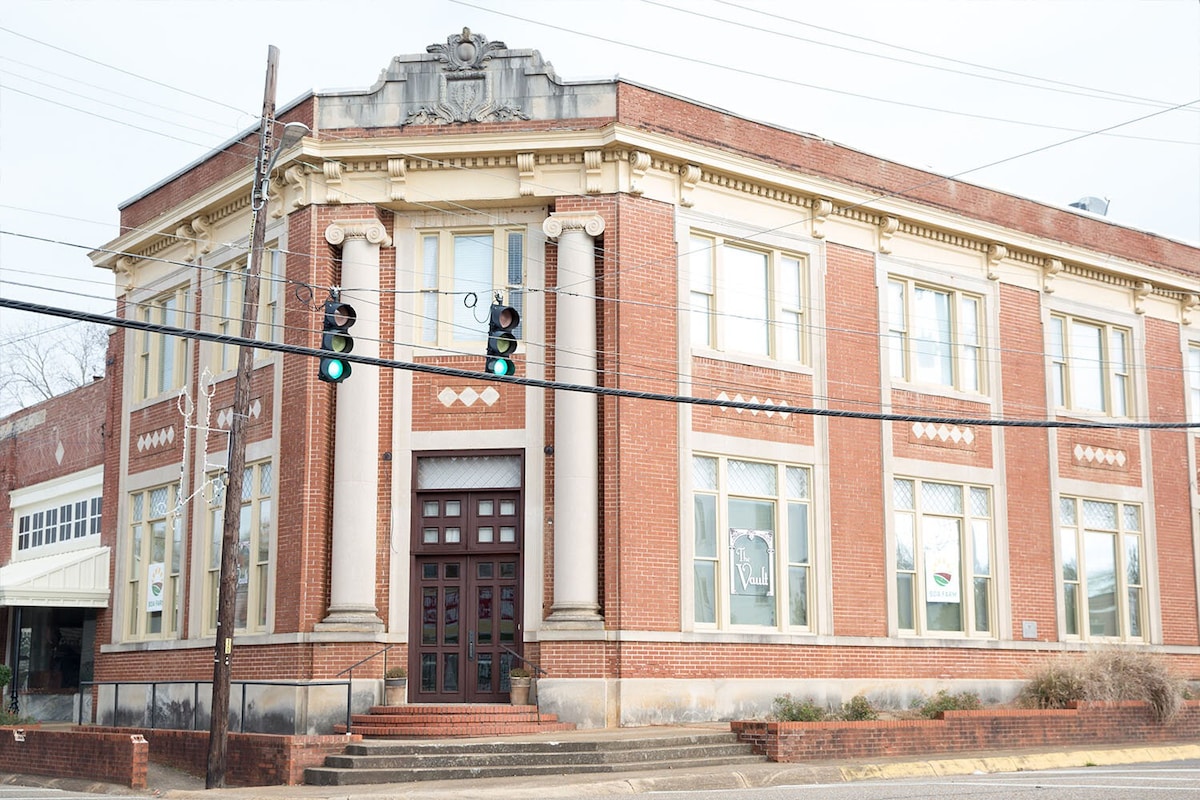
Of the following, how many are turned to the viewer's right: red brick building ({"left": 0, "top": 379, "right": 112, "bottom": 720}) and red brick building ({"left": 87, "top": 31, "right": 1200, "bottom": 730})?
0

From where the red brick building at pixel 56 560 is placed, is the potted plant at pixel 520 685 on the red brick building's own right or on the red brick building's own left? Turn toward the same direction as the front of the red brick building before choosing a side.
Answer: on the red brick building's own left

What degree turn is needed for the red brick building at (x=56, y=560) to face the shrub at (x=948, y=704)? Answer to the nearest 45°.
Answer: approximately 90° to its left

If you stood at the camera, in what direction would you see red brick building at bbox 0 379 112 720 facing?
facing the viewer and to the left of the viewer

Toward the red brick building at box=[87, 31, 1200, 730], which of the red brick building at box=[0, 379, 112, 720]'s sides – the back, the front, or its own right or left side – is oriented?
left

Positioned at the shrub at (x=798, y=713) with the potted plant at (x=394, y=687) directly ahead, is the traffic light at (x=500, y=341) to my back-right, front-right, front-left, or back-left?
front-left

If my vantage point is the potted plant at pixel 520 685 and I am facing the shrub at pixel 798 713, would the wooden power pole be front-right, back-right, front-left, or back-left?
back-right

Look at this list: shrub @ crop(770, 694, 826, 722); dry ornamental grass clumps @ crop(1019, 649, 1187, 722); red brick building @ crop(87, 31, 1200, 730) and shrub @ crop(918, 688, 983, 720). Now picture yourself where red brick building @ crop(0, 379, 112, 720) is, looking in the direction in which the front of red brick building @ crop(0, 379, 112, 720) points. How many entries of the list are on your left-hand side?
4

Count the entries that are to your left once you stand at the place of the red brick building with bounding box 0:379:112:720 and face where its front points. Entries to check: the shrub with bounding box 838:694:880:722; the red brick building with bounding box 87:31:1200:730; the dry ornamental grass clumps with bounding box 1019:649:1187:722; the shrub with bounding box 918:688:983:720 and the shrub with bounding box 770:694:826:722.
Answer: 5

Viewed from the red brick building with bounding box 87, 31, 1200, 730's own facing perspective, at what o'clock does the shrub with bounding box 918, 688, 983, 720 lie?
The shrub is roughly at 9 o'clock from the red brick building.

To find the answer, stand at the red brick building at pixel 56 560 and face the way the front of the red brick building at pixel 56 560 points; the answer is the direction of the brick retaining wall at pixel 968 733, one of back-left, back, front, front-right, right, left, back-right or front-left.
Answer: left

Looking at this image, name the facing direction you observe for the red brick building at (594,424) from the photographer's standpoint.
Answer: facing the viewer

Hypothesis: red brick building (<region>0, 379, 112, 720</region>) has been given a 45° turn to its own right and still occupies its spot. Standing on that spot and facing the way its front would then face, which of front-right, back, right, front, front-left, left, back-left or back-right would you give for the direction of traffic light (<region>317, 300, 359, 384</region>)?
left

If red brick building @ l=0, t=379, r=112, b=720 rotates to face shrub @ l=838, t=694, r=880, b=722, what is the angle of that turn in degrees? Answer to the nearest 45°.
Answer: approximately 90° to its left
